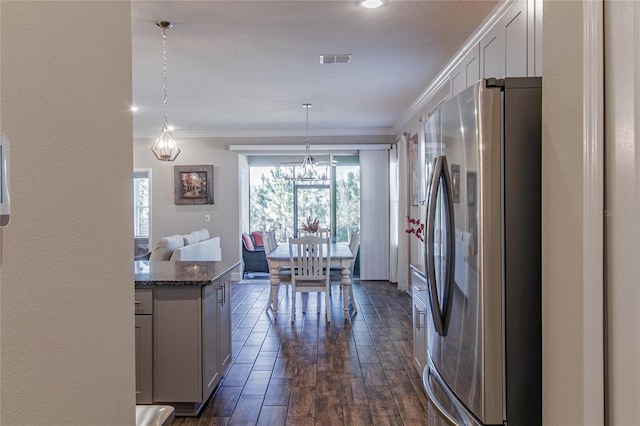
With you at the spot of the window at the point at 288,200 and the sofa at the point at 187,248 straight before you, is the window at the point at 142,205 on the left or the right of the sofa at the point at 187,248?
right

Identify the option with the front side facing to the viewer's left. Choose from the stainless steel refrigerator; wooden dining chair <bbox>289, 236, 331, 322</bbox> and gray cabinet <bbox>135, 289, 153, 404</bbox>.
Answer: the stainless steel refrigerator

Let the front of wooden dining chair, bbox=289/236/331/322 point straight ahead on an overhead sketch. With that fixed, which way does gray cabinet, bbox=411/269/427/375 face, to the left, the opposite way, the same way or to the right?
to the left

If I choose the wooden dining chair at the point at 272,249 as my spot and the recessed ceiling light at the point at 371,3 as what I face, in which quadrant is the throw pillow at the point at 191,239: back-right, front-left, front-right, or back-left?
back-right

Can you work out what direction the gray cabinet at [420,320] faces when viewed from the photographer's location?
facing to the left of the viewer

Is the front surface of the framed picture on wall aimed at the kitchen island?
yes

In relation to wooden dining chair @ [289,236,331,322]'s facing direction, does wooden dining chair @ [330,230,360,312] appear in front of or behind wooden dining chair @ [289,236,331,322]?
in front

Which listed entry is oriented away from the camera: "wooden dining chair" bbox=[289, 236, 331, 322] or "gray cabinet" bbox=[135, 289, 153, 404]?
the wooden dining chair

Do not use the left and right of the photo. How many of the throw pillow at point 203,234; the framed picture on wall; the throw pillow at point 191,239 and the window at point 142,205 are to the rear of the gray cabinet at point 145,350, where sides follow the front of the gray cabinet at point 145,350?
4

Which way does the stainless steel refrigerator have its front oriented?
to the viewer's left

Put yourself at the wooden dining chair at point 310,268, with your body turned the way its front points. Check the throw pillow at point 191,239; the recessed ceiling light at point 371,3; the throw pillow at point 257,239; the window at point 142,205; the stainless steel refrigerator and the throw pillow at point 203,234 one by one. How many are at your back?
2

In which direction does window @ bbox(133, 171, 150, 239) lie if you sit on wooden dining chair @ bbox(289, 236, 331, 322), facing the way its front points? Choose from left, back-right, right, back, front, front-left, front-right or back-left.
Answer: front-left

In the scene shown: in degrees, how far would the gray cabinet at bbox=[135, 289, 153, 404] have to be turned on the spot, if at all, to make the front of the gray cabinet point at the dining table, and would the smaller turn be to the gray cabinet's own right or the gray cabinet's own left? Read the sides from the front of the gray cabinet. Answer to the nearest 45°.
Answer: approximately 135° to the gray cabinet's own left

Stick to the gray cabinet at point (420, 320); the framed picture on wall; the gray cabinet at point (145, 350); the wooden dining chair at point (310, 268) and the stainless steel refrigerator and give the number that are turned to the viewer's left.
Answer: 2

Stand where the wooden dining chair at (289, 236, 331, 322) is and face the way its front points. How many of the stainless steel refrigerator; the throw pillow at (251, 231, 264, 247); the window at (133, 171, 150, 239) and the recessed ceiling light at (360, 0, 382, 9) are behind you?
2

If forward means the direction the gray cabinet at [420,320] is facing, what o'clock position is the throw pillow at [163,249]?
The throw pillow is roughly at 1 o'clock from the gray cabinet.

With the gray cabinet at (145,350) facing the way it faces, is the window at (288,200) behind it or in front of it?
behind

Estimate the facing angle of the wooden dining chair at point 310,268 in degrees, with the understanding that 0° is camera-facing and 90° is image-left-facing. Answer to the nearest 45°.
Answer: approximately 180°

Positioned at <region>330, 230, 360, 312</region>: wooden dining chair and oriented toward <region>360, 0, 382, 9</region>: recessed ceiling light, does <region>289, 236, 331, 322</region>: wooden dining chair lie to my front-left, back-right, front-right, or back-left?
front-right
